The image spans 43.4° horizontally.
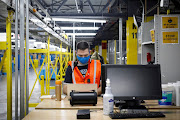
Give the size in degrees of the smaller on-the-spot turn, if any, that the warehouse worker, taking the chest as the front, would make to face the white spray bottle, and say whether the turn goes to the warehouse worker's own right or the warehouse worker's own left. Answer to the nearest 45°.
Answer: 0° — they already face it

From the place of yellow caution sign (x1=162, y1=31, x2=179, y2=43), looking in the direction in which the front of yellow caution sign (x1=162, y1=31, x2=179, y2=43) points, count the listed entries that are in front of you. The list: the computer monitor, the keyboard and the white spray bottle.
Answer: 3

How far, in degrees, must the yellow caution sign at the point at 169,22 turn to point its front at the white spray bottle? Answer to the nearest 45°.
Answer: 0° — it already faces it

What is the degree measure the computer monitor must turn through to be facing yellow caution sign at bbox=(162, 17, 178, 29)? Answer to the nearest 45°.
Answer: approximately 180°

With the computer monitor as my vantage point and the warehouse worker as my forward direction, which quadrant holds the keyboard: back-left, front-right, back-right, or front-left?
back-left

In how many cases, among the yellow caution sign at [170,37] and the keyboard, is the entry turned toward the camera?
2
